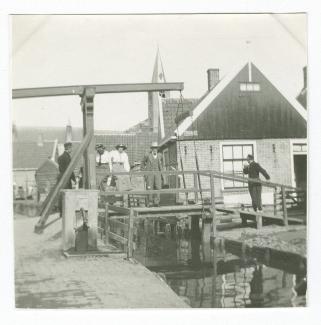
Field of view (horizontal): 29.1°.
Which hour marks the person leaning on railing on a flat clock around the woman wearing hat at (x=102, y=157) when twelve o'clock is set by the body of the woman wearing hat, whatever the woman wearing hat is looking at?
The person leaning on railing is roughly at 9 o'clock from the woman wearing hat.

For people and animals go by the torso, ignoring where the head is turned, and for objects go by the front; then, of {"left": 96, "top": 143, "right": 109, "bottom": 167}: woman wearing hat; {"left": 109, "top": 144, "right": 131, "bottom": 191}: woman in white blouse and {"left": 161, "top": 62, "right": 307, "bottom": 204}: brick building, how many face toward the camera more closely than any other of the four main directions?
3

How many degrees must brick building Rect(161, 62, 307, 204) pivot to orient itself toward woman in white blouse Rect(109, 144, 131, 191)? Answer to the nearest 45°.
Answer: approximately 45° to its right

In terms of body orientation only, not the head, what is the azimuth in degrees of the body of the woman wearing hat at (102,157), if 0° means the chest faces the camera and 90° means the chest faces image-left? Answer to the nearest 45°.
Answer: approximately 0°

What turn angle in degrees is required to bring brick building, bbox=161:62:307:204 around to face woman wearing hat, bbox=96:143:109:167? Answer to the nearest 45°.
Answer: approximately 45° to its right

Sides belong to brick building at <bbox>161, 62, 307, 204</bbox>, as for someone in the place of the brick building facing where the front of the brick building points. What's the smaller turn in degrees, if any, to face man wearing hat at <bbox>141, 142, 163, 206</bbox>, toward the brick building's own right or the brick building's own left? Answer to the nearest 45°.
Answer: approximately 45° to the brick building's own right

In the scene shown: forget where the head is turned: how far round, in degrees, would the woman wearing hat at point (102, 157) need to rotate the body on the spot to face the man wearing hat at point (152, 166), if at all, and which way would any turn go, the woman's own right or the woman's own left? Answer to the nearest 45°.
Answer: approximately 90° to the woman's own left

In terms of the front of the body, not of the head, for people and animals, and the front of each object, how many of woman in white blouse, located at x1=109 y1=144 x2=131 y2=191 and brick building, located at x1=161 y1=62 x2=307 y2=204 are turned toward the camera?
2

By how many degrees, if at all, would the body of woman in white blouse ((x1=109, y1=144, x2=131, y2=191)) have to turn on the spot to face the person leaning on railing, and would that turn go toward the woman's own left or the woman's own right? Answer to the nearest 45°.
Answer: approximately 90° to the woman's own left
